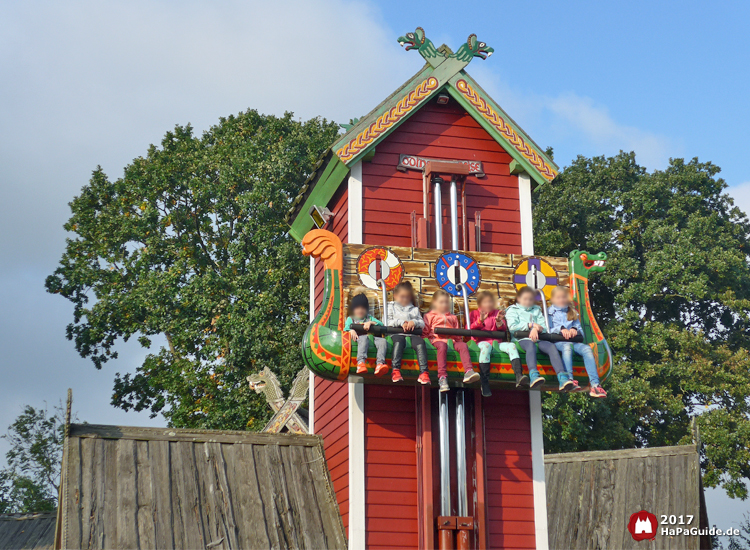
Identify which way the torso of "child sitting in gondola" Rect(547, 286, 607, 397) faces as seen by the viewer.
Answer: toward the camera

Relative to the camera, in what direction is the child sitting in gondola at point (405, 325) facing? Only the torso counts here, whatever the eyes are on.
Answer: toward the camera

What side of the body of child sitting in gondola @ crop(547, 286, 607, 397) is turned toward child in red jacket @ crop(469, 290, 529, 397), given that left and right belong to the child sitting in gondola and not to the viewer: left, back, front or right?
right

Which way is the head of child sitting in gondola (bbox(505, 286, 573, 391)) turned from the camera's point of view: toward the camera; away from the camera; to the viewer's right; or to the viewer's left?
toward the camera

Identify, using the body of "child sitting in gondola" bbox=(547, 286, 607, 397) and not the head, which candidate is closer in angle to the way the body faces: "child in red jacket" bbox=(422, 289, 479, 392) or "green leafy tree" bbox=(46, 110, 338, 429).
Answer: the child in red jacket

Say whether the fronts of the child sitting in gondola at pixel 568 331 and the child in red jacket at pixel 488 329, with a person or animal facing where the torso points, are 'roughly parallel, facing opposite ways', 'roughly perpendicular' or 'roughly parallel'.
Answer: roughly parallel

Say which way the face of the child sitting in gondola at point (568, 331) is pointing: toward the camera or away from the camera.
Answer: toward the camera

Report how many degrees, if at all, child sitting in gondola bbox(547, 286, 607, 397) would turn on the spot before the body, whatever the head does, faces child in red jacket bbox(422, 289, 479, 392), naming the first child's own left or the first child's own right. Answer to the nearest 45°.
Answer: approximately 90° to the first child's own right

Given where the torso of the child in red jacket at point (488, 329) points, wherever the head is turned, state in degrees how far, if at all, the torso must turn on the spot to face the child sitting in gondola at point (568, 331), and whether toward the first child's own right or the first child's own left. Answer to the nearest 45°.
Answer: approximately 90° to the first child's own left

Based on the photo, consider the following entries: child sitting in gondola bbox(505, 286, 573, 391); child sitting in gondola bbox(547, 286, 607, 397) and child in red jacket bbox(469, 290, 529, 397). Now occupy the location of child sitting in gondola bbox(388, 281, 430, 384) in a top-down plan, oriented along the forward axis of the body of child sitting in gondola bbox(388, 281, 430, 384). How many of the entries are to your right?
0

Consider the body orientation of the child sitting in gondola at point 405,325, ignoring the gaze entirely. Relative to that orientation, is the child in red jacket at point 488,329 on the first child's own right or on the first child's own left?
on the first child's own left
